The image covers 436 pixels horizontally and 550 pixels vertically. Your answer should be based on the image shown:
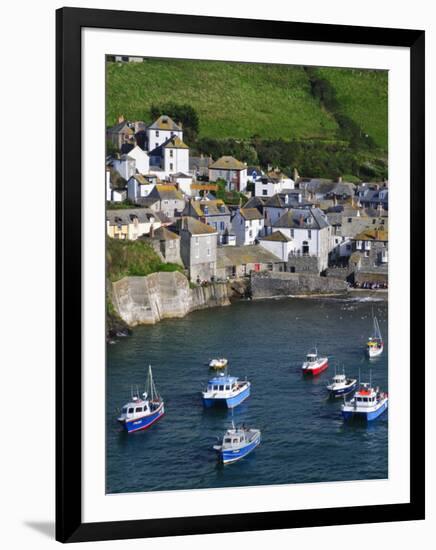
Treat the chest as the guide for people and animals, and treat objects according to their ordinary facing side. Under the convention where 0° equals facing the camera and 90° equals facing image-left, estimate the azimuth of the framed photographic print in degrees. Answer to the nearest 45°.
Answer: approximately 315°
